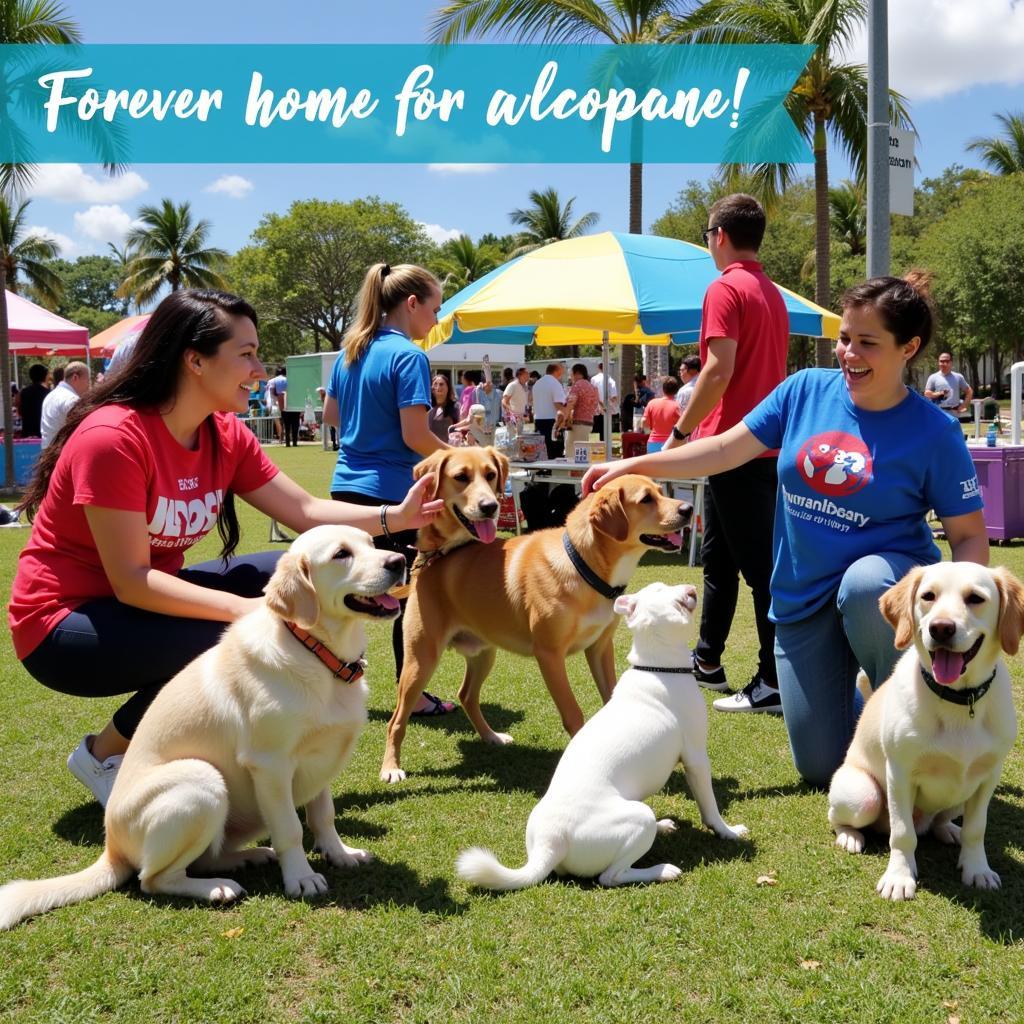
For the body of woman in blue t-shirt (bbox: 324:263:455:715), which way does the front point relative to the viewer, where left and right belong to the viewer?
facing away from the viewer and to the right of the viewer

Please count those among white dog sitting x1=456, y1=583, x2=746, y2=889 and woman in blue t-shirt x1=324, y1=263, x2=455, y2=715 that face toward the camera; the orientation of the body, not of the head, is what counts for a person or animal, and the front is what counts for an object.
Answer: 0

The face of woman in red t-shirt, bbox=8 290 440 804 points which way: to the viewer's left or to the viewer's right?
to the viewer's right

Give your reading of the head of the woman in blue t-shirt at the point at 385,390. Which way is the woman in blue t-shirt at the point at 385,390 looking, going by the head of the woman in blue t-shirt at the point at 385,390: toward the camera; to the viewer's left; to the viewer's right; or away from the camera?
to the viewer's right

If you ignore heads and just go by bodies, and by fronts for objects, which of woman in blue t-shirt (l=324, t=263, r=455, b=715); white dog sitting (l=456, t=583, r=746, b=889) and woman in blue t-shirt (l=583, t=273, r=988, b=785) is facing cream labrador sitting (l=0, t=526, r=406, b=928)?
woman in blue t-shirt (l=583, t=273, r=988, b=785)

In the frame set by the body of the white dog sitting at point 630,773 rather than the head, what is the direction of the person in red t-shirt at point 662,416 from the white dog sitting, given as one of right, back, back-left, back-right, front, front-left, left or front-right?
front-left

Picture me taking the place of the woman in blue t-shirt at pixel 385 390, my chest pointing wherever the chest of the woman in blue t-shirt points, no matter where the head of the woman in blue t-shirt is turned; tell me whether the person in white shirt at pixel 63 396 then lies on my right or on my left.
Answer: on my left

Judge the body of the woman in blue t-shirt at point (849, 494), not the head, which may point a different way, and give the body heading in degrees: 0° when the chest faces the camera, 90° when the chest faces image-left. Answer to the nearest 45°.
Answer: approximately 45°

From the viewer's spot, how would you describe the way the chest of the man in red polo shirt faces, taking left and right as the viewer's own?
facing away from the viewer and to the left of the viewer

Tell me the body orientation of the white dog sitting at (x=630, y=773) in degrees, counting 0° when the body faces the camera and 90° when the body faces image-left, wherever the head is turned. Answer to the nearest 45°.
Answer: approximately 225°

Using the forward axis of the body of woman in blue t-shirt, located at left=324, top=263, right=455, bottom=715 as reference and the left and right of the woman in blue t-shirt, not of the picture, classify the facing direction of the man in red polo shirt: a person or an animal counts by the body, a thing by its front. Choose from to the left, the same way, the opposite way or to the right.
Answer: to the left

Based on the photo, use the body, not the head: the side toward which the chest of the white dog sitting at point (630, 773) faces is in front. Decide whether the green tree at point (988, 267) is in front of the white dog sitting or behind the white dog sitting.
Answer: in front

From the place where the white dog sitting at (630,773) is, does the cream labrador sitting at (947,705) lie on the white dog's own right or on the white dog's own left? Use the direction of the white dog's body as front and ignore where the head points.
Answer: on the white dog's own right

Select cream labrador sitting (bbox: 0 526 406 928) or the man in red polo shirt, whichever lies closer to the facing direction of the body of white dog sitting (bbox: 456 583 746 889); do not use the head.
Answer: the man in red polo shirt
